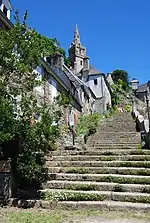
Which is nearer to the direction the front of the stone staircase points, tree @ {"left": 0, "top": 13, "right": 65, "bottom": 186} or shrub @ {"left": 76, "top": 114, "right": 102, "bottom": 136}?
the tree

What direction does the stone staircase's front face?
toward the camera

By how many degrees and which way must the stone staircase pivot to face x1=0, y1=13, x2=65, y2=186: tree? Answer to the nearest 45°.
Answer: approximately 90° to its right

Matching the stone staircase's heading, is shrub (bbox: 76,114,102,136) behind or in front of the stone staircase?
behind
